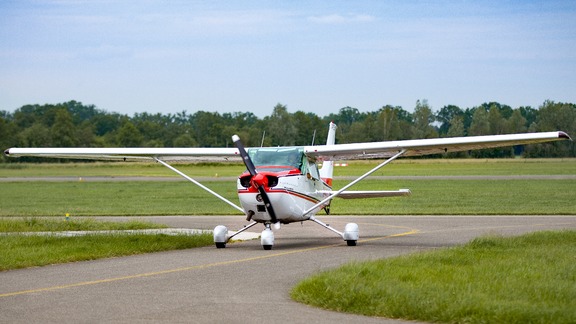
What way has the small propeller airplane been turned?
toward the camera
